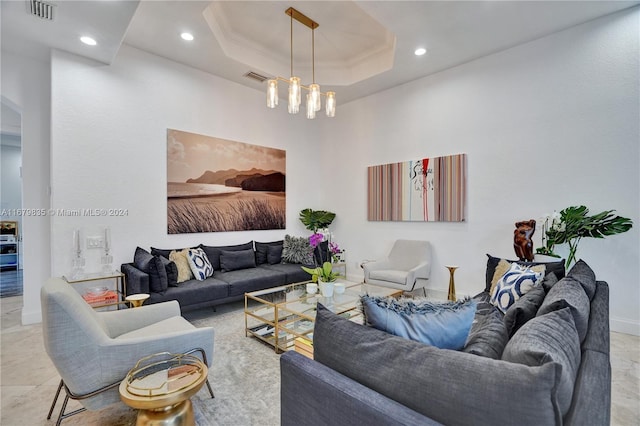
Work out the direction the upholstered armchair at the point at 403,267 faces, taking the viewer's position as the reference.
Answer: facing the viewer and to the left of the viewer

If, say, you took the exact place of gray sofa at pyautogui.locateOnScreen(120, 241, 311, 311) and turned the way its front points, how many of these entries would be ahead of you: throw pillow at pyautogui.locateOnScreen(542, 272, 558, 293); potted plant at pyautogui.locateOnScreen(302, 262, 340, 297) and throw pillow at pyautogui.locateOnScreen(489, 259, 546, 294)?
3

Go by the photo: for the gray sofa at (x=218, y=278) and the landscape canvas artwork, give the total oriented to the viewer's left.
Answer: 0

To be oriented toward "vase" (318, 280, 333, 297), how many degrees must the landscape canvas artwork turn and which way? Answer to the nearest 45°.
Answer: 0° — it already faces it

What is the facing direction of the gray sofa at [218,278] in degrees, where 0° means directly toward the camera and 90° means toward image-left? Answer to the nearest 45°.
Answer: approximately 315°

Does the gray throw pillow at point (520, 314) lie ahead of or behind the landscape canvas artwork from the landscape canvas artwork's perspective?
ahead

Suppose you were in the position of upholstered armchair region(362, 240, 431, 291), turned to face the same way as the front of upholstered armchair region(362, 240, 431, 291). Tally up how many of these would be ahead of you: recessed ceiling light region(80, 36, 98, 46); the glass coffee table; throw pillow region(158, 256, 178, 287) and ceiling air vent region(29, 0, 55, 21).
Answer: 4

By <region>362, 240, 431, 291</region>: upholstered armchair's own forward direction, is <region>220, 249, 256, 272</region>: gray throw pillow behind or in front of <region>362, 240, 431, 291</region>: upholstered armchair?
in front

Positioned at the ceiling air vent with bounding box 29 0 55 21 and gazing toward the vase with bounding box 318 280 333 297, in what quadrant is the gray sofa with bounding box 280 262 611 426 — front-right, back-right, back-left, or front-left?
front-right

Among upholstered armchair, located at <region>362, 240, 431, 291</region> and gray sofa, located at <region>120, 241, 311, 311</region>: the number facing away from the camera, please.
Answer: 0

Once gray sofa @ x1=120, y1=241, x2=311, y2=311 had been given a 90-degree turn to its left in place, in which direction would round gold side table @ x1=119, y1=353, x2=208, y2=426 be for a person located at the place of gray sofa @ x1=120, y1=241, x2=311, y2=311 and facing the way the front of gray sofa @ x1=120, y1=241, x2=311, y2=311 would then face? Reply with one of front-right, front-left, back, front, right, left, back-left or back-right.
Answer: back-right

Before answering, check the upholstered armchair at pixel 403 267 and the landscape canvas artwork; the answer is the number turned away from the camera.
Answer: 0

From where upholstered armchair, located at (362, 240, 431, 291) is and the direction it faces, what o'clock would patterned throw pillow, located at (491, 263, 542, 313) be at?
The patterned throw pillow is roughly at 10 o'clock from the upholstered armchair.

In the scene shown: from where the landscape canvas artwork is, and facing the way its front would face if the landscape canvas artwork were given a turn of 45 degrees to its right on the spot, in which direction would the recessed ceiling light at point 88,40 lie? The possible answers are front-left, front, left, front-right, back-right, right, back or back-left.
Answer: front-right

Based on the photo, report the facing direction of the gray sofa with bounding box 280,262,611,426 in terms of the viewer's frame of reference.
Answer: facing away from the viewer and to the left of the viewer

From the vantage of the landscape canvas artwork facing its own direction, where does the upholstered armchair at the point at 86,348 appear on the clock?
The upholstered armchair is roughly at 2 o'clock from the landscape canvas artwork.
